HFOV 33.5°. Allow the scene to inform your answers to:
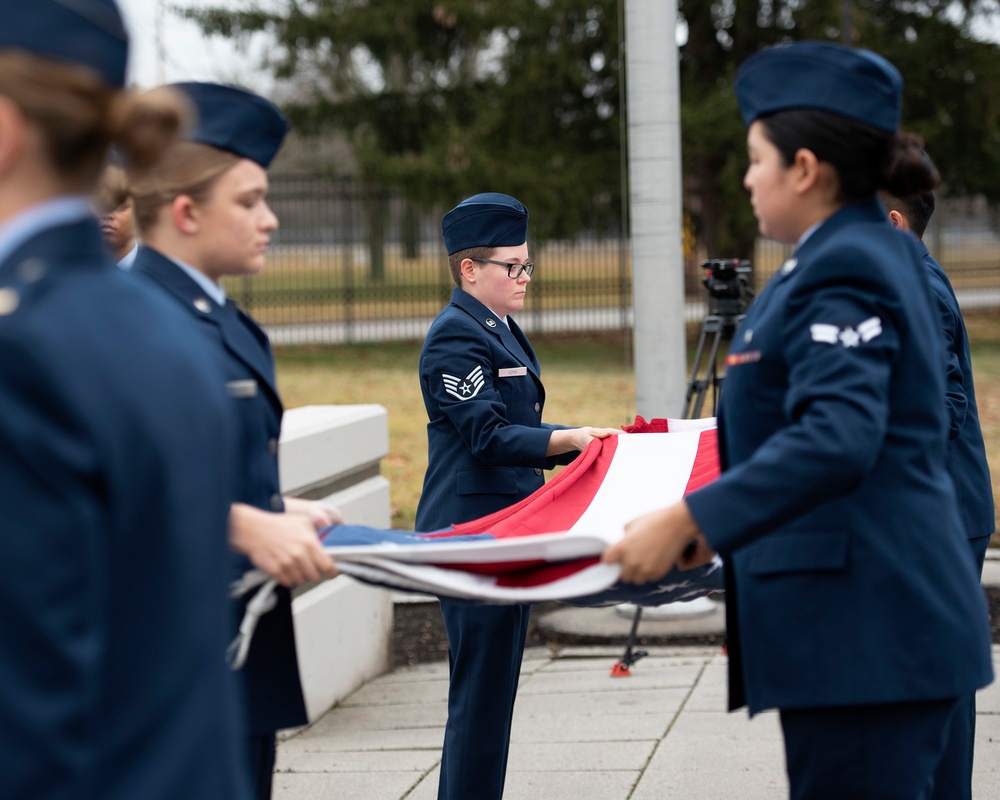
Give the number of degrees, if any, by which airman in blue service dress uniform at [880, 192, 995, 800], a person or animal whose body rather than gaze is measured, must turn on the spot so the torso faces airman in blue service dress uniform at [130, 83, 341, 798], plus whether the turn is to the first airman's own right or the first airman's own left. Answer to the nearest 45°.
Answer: approximately 45° to the first airman's own left

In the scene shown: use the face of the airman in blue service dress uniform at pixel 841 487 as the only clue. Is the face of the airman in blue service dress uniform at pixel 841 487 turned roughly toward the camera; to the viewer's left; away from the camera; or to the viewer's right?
to the viewer's left

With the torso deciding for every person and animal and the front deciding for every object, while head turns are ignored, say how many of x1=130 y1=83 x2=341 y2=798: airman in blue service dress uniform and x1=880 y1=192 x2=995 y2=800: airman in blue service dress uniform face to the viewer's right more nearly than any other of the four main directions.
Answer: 1

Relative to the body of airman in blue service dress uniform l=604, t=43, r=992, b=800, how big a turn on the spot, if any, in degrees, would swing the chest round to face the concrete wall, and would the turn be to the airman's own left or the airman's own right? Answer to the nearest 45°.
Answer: approximately 45° to the airman's own right

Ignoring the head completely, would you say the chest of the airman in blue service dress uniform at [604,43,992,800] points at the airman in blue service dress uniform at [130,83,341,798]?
yes

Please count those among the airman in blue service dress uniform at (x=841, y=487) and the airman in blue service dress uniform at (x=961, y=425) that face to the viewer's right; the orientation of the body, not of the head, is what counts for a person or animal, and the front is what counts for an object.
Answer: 0

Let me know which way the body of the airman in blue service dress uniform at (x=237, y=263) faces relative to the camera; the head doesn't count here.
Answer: to the viewer's right

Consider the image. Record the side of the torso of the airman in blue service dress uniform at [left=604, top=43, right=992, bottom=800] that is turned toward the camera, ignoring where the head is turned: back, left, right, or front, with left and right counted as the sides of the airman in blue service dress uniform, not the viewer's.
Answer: left

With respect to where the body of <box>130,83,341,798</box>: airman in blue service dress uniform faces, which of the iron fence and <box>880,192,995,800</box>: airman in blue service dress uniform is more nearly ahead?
the airman in blue service dress uniform

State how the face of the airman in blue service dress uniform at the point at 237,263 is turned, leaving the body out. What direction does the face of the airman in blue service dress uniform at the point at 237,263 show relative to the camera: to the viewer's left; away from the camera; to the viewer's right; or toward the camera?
to the viewer's right

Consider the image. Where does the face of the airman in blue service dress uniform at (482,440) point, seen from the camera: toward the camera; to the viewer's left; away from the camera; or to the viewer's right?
to the viewer's right

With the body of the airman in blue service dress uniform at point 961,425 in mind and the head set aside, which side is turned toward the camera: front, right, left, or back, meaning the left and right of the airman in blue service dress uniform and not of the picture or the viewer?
left
